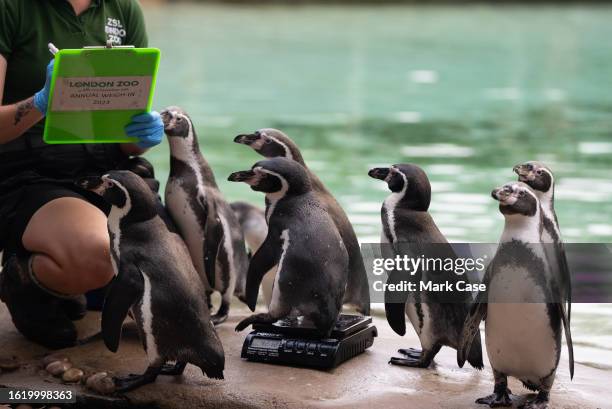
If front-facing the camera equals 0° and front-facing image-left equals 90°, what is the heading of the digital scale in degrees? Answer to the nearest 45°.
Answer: approximately 45°

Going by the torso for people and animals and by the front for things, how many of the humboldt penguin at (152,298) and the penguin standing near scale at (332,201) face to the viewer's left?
2

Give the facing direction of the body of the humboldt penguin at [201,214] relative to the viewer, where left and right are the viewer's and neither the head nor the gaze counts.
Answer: facing the viewer and to the left of the viewer

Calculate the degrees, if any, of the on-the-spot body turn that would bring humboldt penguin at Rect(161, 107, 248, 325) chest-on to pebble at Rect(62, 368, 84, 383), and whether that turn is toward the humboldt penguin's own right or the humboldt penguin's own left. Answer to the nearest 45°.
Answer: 0° — it already faces it

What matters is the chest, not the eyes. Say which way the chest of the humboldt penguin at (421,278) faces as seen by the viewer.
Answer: to the viewer's left

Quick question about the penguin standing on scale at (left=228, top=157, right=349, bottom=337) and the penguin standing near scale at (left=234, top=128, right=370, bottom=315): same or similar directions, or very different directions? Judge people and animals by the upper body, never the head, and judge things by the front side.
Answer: same or similar directions

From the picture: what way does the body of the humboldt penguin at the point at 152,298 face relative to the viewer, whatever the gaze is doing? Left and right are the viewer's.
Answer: facing to the left of the viewer

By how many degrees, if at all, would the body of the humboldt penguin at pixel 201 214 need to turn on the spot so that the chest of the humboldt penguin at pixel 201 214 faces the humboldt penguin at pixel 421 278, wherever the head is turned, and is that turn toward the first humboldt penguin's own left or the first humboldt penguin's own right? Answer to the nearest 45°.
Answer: approximately 90° to the first humboldt penguin's own left

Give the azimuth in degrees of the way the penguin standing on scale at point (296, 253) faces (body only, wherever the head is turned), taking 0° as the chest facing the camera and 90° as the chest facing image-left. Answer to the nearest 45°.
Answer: approximately 90°

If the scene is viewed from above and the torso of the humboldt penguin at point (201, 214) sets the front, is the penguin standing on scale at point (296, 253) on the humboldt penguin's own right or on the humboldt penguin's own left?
on the humboldt penguin's own left

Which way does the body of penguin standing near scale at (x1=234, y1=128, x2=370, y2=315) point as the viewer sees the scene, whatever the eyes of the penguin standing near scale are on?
to the viewer's left
